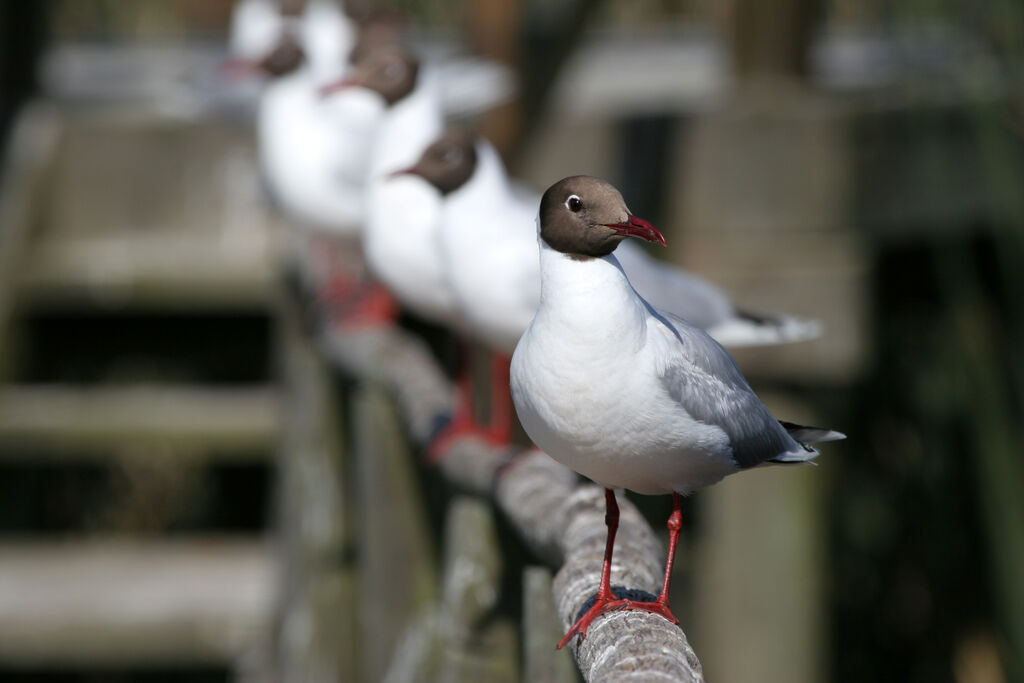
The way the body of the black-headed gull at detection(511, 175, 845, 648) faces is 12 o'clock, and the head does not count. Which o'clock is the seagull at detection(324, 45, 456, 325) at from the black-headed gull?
The seagull is roughly at 4 o'clock from the black-headed gull.

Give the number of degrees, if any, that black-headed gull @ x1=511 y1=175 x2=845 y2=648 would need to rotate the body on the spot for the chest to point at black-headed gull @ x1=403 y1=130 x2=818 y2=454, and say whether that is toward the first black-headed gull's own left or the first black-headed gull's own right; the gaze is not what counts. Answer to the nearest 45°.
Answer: approximately 135° to the first black-headed gull's own right

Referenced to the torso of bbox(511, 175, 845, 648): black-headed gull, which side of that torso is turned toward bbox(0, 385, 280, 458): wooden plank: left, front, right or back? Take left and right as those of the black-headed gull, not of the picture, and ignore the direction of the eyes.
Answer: right

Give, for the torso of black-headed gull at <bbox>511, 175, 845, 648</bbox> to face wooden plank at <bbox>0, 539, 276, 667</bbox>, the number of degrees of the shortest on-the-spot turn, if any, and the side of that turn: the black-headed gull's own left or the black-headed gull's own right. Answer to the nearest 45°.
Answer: approximately 90° to the black-headed gull's own right

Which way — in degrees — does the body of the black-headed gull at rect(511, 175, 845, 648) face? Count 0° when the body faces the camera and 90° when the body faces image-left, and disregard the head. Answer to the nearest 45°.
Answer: approximately 45°
